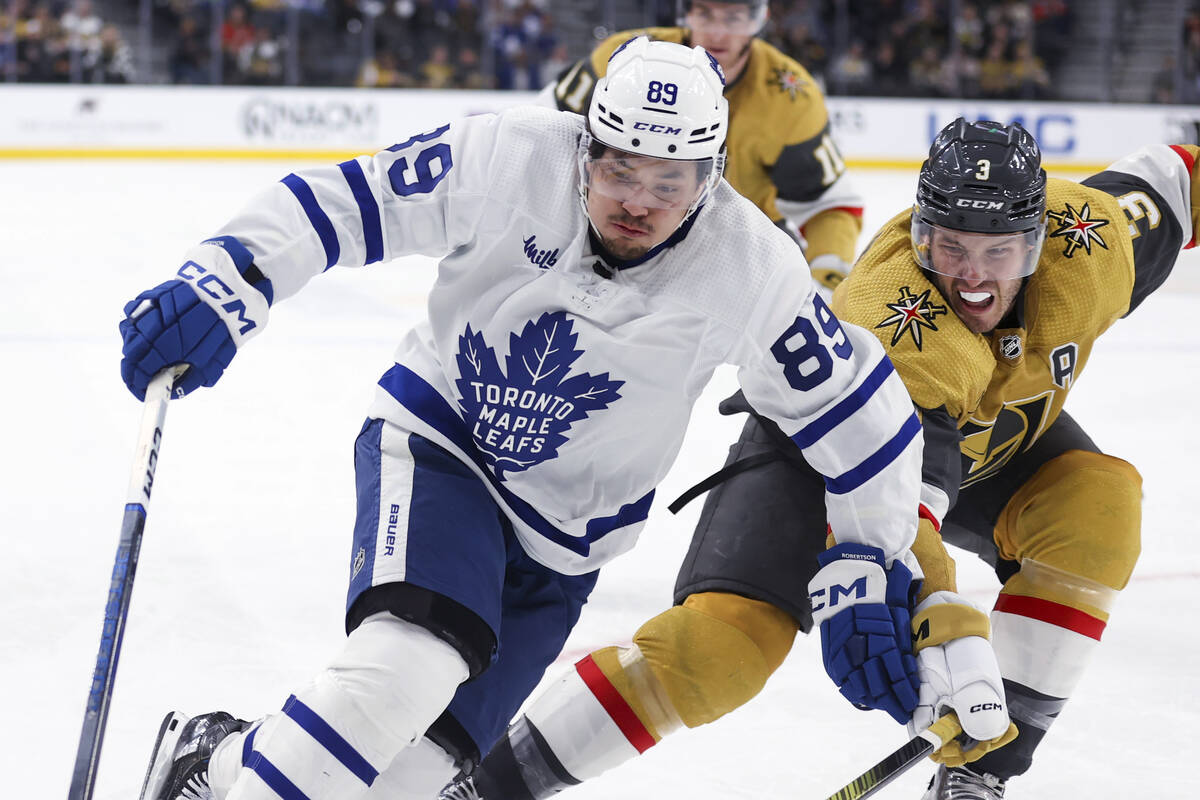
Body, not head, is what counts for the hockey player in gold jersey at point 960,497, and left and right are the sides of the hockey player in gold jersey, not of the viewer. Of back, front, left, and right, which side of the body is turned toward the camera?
front

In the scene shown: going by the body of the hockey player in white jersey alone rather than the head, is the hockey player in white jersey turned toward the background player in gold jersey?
no

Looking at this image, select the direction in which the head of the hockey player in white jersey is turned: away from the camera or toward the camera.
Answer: toward the camera

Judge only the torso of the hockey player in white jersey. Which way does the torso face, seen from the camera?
toward the camera

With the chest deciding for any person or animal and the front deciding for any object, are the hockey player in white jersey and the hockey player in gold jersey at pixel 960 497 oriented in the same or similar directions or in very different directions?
same or similar directions

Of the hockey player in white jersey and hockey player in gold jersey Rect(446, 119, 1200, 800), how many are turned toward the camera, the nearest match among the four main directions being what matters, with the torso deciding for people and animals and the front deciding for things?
2

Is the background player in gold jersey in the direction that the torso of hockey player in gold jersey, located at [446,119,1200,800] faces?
no

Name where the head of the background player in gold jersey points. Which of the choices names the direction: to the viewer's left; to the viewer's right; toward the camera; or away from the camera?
toward the camera
